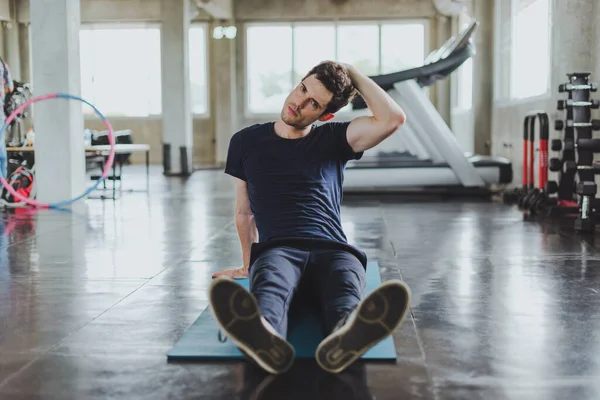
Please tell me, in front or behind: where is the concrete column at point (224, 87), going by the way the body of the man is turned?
behind

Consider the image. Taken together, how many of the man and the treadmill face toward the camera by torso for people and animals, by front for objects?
1

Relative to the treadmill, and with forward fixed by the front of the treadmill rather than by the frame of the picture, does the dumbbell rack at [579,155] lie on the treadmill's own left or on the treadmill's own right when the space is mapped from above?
on the treadmill's own right

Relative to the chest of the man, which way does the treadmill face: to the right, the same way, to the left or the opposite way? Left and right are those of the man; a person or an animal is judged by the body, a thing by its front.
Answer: to the left

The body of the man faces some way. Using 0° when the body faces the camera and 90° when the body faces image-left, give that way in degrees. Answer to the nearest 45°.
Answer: approximately 0°

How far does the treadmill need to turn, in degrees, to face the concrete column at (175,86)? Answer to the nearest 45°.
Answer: approximately 135° to its left

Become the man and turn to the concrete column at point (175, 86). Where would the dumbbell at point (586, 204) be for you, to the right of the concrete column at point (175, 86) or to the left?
right

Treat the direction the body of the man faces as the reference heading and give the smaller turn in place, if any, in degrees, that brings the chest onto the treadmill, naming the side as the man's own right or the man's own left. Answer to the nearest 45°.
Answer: approximately 180°

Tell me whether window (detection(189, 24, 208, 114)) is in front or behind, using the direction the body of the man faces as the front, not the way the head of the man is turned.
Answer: behind
